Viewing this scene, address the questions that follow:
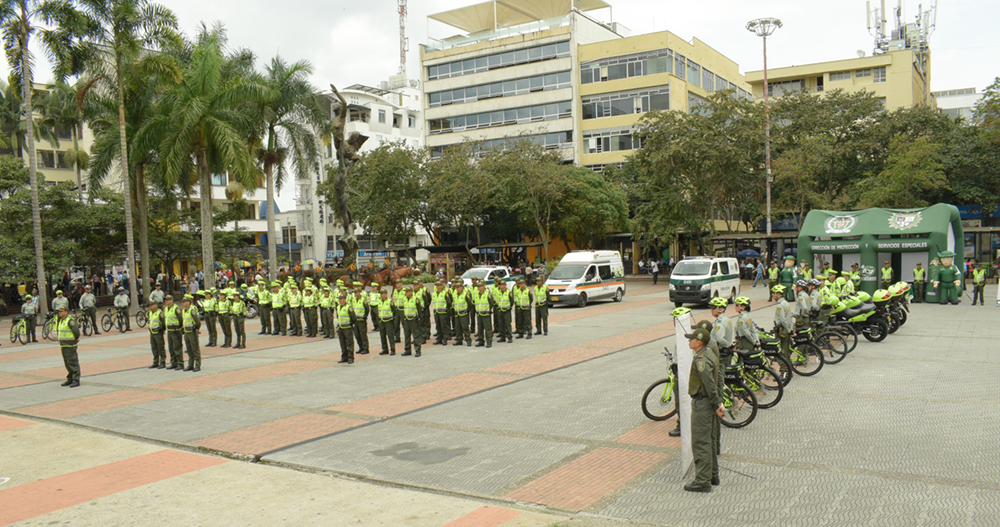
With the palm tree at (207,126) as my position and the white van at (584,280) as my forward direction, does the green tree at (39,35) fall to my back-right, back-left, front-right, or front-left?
back-right

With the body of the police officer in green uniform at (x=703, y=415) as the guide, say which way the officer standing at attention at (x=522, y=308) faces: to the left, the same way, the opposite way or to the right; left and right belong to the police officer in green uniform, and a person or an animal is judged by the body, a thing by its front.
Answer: to the left

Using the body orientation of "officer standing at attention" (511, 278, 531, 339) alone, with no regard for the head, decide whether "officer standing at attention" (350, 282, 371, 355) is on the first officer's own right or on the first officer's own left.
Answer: on the first officer's own right

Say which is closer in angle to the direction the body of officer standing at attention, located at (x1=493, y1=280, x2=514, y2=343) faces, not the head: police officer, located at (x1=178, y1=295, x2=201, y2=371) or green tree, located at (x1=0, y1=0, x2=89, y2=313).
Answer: the police officer

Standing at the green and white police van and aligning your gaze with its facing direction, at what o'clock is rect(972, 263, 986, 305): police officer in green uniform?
The police officer in green uniform is roughly at 7 o'clock from the green and white police van.

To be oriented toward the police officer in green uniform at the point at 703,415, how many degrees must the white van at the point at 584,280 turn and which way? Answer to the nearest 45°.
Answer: approximately 45° to its left
